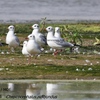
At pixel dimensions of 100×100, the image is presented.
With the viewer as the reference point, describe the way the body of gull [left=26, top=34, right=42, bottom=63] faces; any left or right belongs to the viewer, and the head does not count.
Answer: facing the viewer and to the left of the viewer
